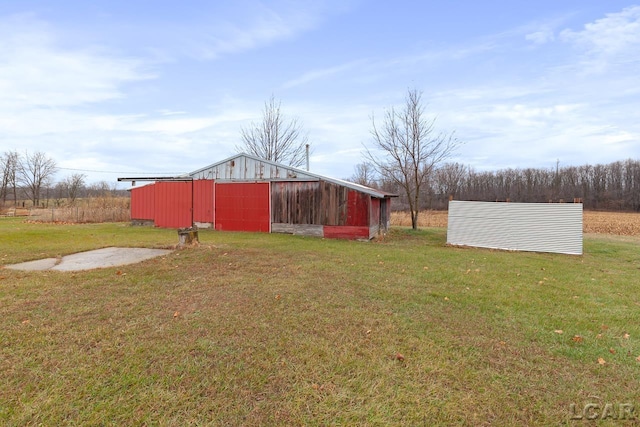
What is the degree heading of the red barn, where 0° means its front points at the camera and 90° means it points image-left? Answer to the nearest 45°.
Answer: approximately 0°

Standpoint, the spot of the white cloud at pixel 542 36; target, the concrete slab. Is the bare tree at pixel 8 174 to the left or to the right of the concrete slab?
right

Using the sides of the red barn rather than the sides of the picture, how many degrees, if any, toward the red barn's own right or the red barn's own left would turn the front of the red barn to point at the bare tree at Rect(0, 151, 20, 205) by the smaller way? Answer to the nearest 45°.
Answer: approximately 135° to the red barn's own right

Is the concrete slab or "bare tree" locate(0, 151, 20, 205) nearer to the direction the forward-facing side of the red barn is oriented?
the concrete slab

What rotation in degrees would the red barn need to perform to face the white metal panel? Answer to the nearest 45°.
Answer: approximately 45° to its left
